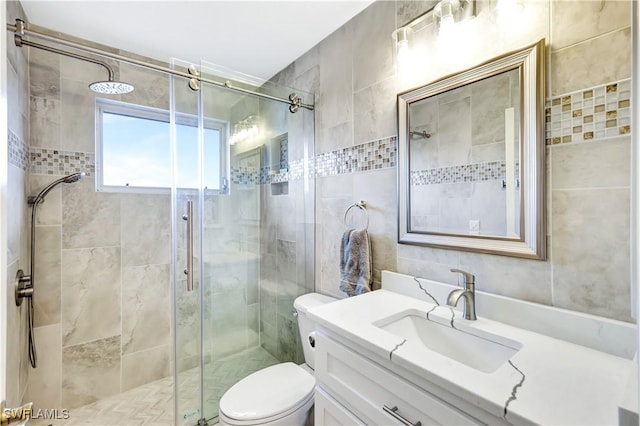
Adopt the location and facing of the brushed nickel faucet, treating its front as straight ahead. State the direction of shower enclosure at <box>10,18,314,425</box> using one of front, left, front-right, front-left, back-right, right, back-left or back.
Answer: front-right

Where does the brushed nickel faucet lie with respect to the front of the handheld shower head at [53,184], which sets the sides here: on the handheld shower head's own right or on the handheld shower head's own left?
on the handheld shower head's own right

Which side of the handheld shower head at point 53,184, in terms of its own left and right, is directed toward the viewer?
right

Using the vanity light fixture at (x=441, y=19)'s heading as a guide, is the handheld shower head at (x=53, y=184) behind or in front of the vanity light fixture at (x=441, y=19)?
in front

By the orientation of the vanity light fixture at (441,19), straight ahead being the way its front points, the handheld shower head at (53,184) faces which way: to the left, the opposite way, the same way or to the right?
the opposite way

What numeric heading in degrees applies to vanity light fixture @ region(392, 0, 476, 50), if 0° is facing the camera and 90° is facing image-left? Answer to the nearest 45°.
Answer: approximately 45°

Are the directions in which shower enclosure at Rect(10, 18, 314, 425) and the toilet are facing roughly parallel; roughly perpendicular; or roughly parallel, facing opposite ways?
roughly perpendicular

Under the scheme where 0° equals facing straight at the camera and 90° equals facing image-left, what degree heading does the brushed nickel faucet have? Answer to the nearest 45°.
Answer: approximately 45°

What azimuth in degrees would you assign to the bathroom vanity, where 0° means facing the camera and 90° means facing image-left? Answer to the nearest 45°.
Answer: approximately 45°
